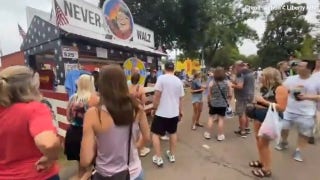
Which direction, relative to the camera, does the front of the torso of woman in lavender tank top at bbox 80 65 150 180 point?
away from the camera

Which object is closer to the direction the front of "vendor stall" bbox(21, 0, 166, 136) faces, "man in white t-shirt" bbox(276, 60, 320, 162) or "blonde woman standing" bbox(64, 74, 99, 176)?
the man in white t-shirt

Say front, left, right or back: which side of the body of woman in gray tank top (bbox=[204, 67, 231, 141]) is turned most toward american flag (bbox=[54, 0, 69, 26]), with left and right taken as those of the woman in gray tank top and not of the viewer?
left

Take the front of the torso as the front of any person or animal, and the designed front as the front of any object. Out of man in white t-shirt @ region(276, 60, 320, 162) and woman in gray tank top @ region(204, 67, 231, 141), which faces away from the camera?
the woman in gray tank top

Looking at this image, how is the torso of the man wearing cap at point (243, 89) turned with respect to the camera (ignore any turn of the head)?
to the viewer's left

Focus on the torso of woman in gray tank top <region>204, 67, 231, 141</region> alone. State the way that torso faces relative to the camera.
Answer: away from the camera

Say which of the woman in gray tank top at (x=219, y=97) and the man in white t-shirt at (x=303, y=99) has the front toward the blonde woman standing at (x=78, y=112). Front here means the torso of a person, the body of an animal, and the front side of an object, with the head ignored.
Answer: the man in white t-shirt

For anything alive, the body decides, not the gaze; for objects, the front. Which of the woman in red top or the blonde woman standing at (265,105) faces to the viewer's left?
the blonde woman standing

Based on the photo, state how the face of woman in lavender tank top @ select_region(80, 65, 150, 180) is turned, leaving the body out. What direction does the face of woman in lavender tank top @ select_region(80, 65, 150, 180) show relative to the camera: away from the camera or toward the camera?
away from the camera
